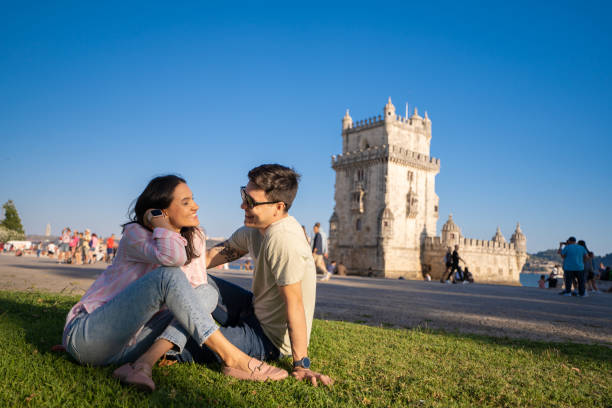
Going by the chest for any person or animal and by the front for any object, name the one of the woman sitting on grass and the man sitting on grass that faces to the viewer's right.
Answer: the woman sitting on grass

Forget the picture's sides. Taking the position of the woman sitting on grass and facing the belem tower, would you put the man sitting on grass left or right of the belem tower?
right

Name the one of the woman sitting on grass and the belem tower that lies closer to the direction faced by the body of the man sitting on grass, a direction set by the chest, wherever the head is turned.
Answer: the woman sitting on grass

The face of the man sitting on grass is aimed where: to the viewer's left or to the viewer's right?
to the viewer's left

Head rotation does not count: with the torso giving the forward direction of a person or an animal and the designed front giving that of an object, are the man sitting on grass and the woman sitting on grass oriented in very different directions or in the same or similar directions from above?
very different directions

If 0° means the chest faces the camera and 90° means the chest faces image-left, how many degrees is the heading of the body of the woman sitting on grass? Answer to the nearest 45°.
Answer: approximately 270°

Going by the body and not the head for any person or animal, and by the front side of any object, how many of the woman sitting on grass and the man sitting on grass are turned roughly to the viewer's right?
1

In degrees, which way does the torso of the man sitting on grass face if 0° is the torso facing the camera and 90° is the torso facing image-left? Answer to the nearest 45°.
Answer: approximately 90°

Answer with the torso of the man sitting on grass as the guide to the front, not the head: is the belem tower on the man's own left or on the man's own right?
on the man's own right
